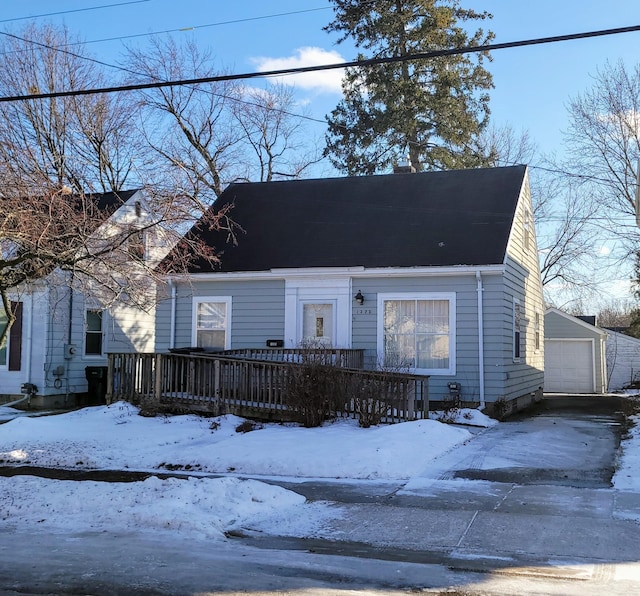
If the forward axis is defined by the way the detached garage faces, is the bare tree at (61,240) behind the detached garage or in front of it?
in front

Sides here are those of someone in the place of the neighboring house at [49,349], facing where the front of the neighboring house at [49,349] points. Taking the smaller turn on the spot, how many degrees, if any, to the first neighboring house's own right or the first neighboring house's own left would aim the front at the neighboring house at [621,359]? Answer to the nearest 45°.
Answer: approximately 135° to the first neighboring house's own left

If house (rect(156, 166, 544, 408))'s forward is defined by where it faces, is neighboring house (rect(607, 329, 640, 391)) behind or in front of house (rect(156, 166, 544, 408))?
behind

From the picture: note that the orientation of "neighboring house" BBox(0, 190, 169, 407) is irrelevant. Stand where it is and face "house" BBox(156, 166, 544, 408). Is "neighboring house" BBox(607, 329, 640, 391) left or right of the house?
left

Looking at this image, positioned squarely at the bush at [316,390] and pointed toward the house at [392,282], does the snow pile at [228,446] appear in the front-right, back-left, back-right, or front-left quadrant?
back-left

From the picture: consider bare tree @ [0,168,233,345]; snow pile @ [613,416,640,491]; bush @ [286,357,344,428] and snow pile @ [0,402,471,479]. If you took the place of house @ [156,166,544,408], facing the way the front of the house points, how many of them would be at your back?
0

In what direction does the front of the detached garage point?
toward the camera

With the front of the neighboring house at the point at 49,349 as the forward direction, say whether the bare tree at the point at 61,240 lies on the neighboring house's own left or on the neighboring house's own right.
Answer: on the neighboring house's own left

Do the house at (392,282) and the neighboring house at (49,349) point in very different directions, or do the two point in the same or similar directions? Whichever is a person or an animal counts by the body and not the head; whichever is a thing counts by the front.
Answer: same or similar directions

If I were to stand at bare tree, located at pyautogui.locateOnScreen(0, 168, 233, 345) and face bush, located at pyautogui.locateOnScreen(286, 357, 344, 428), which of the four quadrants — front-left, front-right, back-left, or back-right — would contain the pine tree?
front-left

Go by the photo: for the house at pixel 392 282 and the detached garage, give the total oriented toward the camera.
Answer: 2

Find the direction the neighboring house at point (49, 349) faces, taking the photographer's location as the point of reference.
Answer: facing the viewer and to the left of the viewer

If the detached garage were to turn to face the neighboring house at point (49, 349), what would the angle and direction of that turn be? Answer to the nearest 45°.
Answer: approximately 45° to its right

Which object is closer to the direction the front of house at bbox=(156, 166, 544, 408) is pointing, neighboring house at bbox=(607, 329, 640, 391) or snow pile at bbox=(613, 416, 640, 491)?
the snow pile

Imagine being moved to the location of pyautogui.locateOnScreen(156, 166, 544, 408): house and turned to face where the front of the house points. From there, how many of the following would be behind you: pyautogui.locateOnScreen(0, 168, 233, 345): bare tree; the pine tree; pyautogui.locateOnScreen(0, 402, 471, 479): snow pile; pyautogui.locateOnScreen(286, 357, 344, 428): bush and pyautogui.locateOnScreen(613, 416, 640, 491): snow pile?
1

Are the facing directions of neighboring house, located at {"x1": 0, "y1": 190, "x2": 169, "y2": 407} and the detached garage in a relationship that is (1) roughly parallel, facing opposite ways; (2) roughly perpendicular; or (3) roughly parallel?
roughly parallel

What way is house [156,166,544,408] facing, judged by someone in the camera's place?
facing the viewer

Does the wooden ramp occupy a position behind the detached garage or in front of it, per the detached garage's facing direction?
in front

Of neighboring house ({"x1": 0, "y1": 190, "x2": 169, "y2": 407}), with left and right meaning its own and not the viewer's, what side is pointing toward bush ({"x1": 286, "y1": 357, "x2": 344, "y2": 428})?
left

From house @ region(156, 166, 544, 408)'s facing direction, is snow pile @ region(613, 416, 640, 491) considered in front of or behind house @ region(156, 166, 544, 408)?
in front
